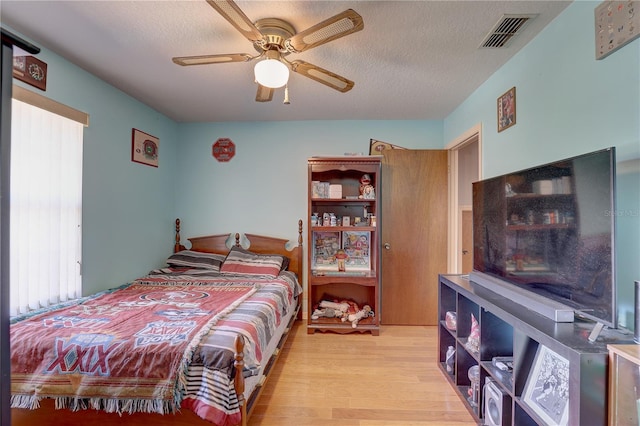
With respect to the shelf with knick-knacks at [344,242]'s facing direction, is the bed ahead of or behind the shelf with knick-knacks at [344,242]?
ahead

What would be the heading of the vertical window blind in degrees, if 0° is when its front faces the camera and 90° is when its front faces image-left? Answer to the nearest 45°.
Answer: approximately 315°

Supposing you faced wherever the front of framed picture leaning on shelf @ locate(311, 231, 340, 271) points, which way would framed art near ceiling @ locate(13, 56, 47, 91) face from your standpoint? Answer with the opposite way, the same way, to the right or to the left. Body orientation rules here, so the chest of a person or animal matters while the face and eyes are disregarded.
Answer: to the left

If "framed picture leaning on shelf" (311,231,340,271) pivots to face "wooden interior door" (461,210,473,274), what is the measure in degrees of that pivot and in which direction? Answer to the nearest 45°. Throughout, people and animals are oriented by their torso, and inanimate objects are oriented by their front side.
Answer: approximately 90° to its left

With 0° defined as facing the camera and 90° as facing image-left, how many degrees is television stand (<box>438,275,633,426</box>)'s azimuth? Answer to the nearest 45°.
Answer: approximately 45°

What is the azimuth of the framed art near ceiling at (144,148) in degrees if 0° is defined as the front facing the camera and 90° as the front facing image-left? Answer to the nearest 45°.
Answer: approximately 315°

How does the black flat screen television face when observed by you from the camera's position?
facing the viewer and to the left of the viewer

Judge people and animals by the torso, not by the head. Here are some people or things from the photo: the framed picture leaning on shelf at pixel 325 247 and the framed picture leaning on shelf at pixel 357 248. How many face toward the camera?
2

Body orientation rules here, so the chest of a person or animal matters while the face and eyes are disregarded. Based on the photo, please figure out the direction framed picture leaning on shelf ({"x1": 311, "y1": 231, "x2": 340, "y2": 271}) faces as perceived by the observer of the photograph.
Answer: facing the viewer

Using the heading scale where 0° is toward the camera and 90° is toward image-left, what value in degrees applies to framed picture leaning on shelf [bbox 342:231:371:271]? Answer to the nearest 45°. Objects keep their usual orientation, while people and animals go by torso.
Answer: approximately 0°

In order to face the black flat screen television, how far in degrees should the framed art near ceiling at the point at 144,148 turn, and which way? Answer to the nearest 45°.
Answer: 0° — it already faces it

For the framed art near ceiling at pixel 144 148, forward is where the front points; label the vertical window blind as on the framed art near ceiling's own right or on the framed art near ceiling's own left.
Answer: on the framed art near ceiling's own right

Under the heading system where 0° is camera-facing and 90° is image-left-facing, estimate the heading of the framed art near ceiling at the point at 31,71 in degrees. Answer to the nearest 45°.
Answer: approximately 315°
